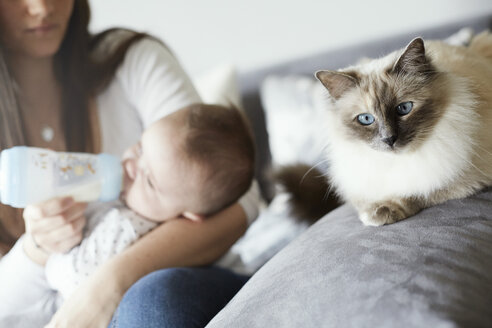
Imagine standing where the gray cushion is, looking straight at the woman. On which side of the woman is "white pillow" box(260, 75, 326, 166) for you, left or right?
right

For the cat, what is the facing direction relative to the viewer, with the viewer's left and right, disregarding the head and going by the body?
facing the viewer and to the left of the viewer

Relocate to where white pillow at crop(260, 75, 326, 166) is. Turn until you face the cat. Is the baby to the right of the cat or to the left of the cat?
right

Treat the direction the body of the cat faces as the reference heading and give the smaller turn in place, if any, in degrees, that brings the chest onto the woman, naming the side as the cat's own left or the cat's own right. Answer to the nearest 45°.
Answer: approximately 45° to the cat's own right

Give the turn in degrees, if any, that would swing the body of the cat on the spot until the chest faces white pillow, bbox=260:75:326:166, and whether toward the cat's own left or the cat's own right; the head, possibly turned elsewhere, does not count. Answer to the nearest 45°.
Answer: approximately 90° to the cat's own right
